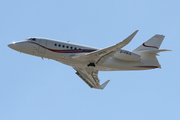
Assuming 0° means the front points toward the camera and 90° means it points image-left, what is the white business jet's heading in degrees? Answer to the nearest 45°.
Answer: approximately 90°
